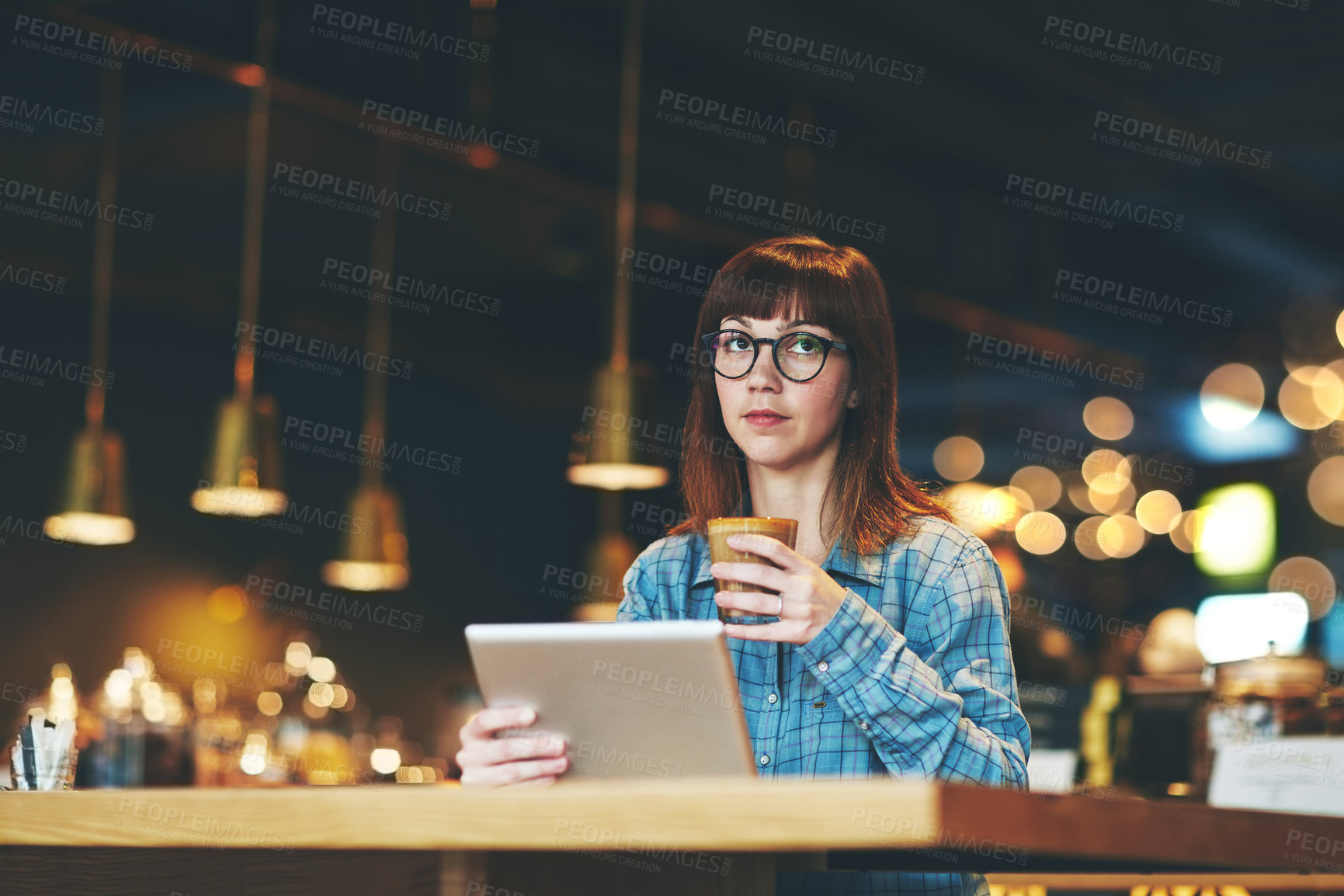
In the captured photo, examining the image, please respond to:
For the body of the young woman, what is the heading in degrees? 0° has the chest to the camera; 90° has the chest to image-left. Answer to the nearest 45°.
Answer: approximately 45°

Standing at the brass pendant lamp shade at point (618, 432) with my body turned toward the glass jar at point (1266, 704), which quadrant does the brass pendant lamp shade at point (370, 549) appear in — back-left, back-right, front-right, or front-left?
back-left

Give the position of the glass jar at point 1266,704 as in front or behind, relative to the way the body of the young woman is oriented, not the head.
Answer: behind

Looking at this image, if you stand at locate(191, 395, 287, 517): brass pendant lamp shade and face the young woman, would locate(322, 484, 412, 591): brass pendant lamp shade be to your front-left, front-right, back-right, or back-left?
back-left

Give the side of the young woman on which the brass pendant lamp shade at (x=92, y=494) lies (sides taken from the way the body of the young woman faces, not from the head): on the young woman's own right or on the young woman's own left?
on the young woman's own right

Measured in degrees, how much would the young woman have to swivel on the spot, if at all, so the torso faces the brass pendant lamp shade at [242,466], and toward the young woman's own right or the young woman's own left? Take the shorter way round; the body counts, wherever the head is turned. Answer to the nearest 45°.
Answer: approximately 90° to the young woman's own right
